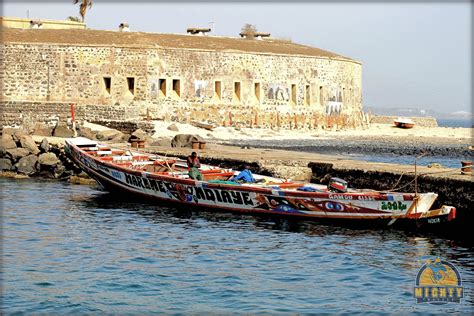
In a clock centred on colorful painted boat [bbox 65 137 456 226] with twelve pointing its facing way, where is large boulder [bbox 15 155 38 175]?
The large boulder is roughly at 12 o'clock from the colorful painted boat.

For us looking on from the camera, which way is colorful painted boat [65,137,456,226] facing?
facing away from the viewer and to the left of the viewer

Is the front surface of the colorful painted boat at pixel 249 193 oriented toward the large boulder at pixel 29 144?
yes

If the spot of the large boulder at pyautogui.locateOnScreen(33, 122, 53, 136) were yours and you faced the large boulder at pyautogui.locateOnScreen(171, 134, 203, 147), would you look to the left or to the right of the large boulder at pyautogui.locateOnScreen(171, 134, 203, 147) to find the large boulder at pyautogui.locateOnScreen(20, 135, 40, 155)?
right

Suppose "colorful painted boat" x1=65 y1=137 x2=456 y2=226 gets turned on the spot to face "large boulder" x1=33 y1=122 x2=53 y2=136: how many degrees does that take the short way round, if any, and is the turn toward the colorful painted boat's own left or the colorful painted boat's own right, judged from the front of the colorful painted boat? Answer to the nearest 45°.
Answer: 0° — it already faces it

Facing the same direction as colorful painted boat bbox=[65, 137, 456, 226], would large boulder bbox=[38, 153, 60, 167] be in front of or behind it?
in front

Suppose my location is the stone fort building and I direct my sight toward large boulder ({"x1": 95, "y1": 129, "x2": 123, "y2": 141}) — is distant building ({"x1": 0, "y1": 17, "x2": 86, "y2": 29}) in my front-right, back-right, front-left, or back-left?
back-right

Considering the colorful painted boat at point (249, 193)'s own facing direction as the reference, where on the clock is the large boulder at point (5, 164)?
The large boulder is roughly at 12 o'clock from the colorful painted boat.

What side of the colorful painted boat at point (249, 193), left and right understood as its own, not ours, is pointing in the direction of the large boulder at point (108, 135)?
front

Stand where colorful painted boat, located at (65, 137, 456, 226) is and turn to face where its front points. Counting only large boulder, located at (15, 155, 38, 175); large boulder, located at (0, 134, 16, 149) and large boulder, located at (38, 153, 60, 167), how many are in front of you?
3

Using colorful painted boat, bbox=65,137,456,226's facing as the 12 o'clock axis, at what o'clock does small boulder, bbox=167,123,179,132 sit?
The small boulder is roughly at 1 o'clock from the colorful painted boat.

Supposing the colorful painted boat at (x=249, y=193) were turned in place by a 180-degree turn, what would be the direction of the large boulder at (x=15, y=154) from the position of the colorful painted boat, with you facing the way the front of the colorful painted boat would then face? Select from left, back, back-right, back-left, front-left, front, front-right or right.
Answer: back

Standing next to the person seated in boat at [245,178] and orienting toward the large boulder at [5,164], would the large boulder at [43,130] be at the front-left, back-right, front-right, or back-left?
front-right

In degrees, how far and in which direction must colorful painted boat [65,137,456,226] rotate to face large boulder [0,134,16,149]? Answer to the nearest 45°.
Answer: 0° — it already faces it

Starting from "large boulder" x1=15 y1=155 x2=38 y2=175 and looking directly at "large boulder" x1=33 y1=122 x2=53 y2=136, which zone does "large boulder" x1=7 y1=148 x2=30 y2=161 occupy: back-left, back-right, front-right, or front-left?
front-left

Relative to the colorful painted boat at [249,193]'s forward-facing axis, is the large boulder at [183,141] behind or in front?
in front
